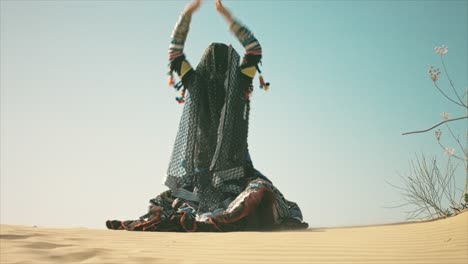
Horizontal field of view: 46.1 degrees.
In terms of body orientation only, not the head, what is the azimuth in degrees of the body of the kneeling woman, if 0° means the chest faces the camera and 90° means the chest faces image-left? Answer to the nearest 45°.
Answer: approximately 0°
